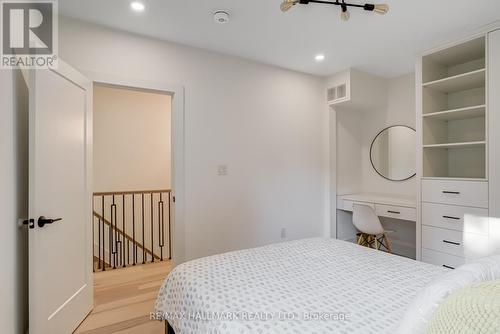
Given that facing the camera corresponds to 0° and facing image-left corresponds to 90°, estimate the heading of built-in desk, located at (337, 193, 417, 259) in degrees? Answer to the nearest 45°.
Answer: approximately 45°

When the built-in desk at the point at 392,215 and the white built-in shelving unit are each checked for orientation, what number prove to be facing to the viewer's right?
0

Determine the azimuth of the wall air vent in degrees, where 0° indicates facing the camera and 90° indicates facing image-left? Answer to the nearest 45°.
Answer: approximately 45°

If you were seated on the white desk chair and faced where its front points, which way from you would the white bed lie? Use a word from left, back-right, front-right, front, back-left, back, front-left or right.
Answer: back-right

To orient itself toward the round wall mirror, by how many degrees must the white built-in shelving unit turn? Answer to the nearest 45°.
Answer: approximately 90° to its right

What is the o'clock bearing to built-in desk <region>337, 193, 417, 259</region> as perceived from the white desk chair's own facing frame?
The built-in desk is roughly at 11 o'clock from the white desk chair.

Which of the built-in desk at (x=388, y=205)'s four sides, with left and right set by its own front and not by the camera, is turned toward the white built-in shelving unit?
left

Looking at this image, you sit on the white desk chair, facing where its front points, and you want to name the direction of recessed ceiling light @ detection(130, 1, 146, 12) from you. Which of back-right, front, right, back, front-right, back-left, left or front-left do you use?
back

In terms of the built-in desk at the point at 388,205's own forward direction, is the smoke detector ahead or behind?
ahead

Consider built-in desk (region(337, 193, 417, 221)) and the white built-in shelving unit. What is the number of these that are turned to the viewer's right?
0

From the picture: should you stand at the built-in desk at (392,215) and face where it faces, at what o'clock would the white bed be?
The white bed is roughly at 11 o'clock from the built-in desk.

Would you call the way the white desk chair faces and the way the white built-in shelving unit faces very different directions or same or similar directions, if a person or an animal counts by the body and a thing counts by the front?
very different directions
